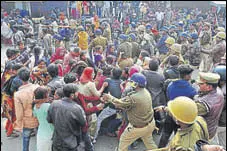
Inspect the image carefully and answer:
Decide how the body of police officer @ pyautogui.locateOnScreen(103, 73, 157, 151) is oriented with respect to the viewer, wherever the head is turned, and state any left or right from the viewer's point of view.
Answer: facing away from the viewer and to the left of the viewer

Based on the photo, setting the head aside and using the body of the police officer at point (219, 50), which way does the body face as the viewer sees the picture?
to the viewer's left

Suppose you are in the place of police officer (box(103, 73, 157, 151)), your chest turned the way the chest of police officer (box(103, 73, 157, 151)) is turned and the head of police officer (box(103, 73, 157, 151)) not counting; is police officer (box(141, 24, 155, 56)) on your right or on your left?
on your right

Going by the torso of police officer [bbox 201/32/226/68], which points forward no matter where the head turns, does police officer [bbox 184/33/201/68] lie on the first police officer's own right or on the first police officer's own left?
on the first police officer's own right

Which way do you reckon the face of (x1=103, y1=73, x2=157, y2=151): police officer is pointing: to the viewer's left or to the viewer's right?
to the viewer's left

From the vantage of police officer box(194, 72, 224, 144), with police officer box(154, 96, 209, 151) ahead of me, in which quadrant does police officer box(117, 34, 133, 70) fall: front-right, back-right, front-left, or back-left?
back-right
